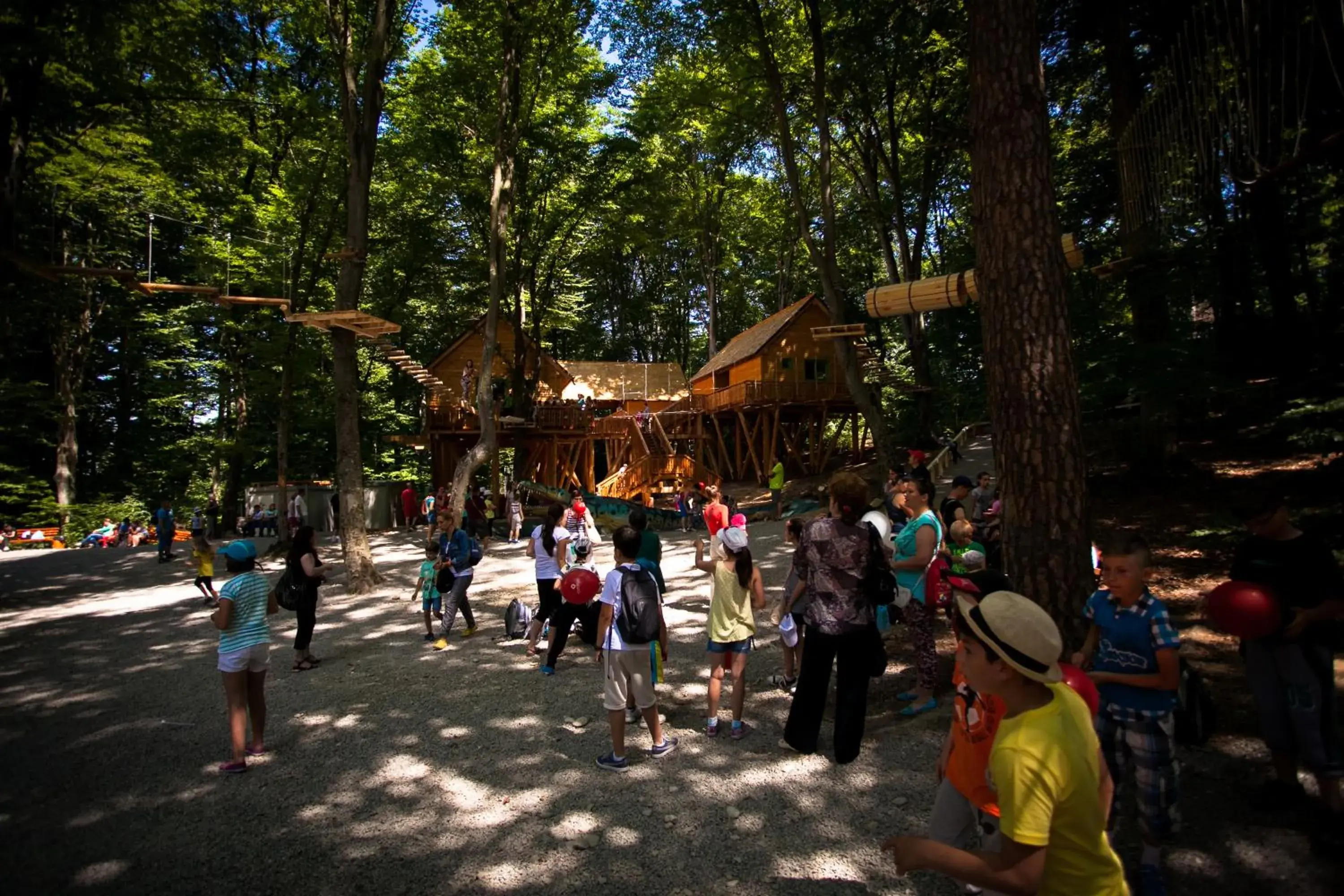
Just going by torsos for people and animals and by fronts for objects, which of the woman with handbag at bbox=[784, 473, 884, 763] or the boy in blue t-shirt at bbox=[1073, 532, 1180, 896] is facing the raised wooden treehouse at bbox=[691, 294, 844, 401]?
the woman with handbag

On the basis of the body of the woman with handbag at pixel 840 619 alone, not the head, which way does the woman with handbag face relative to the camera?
away from the camera

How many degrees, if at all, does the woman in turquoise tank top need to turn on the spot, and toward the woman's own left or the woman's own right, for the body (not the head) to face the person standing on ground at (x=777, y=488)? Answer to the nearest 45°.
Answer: approximately 90° to the woman's own right

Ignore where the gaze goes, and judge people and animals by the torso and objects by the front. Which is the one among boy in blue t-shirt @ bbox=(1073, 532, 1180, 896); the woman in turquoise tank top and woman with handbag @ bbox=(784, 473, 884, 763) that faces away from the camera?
the woman with handbag

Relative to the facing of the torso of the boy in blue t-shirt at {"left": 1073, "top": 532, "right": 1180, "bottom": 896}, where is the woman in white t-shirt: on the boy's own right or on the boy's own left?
on the boy's own right

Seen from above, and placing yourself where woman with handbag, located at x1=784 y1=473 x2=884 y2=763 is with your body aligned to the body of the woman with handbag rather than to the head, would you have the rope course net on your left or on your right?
on your right

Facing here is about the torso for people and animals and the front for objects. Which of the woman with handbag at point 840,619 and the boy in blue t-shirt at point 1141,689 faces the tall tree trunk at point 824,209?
the woman with handbag

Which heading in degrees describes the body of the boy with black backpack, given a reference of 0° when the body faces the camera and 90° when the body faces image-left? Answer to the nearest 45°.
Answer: approximately 135°

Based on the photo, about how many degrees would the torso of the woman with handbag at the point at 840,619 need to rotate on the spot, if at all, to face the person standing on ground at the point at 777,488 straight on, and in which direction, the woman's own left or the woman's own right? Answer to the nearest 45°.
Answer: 0° — they already face them

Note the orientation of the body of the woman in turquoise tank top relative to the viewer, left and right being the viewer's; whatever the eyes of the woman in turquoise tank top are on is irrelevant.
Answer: facing to the left of the viewer
